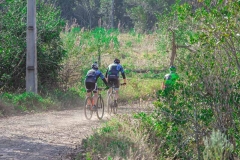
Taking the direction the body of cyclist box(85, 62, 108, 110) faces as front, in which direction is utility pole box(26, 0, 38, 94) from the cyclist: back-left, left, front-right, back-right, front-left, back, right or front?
left

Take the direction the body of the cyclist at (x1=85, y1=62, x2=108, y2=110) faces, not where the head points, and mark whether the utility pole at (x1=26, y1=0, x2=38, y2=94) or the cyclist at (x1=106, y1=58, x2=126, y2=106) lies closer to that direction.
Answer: the cyclist

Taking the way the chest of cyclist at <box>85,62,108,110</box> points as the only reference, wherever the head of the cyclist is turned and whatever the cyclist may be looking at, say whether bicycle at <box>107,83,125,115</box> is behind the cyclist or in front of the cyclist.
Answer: in front

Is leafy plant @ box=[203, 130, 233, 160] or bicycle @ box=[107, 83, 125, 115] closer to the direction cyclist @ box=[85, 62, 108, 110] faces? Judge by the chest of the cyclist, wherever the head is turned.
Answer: the bicycle

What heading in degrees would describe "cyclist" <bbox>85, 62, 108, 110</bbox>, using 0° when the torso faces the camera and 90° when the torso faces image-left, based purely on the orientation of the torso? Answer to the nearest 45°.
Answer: approximately 225°
